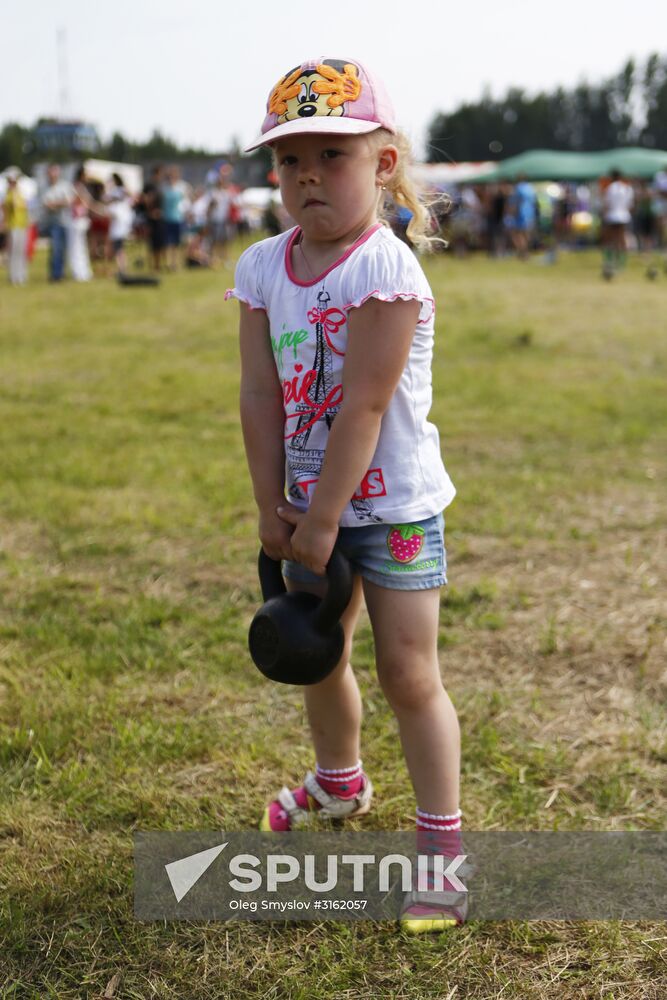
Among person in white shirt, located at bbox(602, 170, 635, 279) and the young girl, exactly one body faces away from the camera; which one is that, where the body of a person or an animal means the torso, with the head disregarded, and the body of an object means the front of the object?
the person in white shirt

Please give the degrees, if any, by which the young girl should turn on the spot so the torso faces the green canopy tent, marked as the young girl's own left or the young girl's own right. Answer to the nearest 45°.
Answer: approximately 135° to the young girl's own right

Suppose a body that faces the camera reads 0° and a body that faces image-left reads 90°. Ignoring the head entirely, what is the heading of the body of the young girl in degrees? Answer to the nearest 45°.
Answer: approximately 45°

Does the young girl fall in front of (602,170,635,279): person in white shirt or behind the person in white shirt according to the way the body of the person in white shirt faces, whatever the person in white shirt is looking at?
behind

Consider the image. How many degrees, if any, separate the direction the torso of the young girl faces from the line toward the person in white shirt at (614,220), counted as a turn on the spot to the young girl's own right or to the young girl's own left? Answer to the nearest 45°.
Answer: approximately 135° to the young girl's own right

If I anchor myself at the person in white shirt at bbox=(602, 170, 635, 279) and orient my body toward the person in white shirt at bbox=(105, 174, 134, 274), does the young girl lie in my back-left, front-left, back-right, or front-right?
front-left

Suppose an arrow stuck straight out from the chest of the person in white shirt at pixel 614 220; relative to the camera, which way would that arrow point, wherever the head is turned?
away from the camera

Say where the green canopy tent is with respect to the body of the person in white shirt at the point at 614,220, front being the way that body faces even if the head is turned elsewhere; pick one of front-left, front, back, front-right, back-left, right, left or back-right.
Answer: front

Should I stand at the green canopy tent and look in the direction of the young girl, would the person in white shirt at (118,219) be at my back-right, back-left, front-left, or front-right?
front-right

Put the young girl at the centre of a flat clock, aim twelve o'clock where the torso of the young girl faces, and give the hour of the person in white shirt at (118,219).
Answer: The person in white shirt is roughly at 4 o'clock from the young girl.

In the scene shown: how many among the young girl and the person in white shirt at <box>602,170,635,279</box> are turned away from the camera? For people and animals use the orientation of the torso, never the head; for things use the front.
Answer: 1
